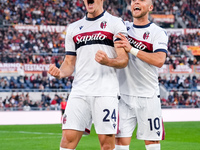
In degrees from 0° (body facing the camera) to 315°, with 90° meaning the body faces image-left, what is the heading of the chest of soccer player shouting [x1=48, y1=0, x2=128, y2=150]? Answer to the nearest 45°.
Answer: approximately 0°

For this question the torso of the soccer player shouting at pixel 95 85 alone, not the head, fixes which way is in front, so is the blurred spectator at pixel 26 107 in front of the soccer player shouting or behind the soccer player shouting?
behind

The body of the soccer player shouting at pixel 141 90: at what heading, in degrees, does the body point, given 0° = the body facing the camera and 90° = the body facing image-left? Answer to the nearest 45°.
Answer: approximately 45°

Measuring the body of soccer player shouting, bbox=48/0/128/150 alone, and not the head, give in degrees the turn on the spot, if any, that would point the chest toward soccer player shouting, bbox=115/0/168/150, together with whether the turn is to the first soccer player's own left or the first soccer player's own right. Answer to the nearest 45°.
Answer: approximately 135° to the first soccer player's own left
